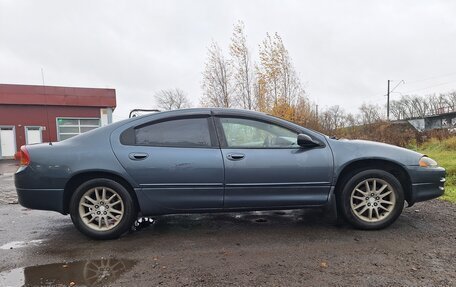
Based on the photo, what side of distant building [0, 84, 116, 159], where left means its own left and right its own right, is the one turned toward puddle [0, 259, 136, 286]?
front

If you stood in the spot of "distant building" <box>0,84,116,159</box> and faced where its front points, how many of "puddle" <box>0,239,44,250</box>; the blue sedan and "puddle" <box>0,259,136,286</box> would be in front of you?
3

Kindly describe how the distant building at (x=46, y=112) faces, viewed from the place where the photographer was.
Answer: facing the viewer

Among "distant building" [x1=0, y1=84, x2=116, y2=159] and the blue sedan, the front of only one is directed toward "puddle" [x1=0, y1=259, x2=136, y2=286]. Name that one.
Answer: the distant building

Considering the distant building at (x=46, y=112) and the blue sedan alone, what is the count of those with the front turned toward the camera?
1

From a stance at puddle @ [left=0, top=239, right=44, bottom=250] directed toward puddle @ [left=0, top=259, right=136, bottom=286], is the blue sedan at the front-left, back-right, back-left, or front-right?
front-left

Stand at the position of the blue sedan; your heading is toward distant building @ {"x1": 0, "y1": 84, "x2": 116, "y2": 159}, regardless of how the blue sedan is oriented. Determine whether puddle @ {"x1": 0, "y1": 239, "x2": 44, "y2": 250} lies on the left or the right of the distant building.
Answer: left

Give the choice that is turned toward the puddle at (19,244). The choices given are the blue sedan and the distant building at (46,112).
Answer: the distant building

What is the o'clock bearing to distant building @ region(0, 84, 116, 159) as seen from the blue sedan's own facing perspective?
The distant building is roughly at 8 o'clock from the blue sedan.

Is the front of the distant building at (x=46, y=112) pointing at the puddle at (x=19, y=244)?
yes

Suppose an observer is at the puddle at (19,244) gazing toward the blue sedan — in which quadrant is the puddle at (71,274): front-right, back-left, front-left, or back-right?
front-right

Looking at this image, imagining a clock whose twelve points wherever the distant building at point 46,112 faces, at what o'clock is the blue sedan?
The blue sedan is roughly at 12 o'clock from the distant building.

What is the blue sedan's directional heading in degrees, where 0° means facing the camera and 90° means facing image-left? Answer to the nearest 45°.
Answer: approximately 270°

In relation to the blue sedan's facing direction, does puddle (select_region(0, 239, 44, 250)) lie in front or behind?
behind

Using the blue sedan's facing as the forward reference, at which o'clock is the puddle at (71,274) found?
The puddle is roughly at 5 o'clock from the blue sedan.
